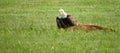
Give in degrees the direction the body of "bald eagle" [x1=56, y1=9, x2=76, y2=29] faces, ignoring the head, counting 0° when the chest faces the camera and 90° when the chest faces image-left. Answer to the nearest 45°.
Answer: approximately 45°
